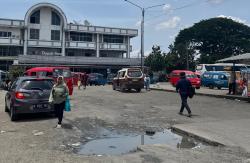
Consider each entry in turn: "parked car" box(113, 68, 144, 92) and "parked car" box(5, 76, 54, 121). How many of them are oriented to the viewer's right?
0

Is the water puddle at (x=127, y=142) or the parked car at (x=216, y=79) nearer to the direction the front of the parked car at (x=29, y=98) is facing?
the parked car

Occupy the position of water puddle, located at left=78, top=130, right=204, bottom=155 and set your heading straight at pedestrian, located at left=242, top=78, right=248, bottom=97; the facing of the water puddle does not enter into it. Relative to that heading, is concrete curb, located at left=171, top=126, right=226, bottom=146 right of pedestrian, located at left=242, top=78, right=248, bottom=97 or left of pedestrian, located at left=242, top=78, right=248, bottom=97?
right

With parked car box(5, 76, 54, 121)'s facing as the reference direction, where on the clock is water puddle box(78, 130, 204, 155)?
The water puddle is roughly at 5 o'clock from the parked car.

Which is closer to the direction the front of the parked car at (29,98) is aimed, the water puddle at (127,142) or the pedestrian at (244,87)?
the pedestrian

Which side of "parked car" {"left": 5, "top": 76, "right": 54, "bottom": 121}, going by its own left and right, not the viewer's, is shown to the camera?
back
